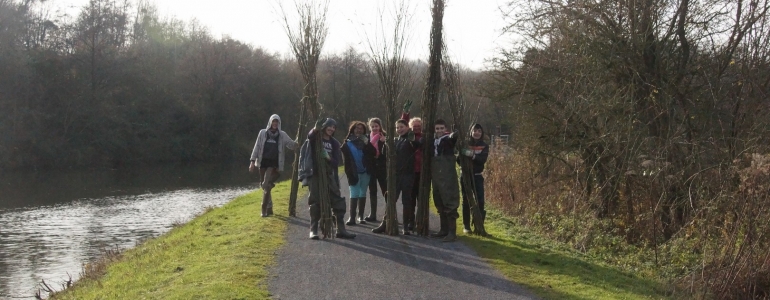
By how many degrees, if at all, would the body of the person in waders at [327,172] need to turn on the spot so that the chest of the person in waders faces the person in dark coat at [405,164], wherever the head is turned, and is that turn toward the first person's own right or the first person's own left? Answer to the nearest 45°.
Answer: approximately 90° to the first person's own left

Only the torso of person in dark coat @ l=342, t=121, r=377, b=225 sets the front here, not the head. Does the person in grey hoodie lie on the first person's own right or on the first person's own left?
on the first person's own right

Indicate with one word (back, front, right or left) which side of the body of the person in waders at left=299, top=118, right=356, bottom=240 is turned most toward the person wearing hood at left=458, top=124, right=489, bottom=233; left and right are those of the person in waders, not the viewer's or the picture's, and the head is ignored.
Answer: left

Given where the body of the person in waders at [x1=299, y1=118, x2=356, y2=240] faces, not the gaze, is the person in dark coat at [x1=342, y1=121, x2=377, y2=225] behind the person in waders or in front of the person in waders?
behind

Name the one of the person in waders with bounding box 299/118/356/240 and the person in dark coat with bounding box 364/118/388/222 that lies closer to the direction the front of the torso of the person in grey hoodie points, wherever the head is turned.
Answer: the person in waders

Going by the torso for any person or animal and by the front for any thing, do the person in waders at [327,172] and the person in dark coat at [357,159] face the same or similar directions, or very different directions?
same or similar directions

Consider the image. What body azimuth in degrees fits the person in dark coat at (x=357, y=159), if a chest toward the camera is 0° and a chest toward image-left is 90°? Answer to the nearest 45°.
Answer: approximately 0°

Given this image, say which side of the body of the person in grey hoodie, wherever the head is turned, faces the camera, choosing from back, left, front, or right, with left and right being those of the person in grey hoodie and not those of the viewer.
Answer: front

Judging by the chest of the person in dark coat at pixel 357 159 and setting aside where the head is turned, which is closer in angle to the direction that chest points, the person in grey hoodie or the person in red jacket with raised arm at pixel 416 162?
the person in red jacket with raised arm

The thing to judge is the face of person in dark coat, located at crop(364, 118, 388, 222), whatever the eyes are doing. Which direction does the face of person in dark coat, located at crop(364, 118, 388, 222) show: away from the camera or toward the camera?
toward the camera

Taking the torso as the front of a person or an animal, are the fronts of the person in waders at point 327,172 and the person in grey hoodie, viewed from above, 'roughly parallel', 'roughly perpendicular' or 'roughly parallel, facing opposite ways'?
roughly parallel

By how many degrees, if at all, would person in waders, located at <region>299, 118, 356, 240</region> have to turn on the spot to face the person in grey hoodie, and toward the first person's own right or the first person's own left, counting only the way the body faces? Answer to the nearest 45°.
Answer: approximately 135° to the first person's own right

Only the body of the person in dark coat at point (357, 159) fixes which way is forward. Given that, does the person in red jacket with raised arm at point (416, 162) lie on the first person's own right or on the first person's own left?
on the first person's own left
